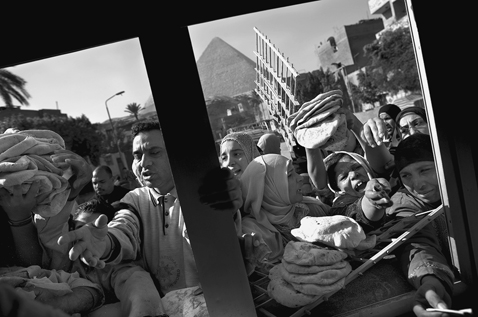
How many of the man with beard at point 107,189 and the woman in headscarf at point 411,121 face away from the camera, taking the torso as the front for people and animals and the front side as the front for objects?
0

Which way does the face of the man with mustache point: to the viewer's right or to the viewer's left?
to the viewer's left

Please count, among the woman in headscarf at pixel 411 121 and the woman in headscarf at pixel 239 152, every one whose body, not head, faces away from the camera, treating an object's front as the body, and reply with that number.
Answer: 0

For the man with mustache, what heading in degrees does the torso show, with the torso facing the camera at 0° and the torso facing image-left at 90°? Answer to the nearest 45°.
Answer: approximately 45°
